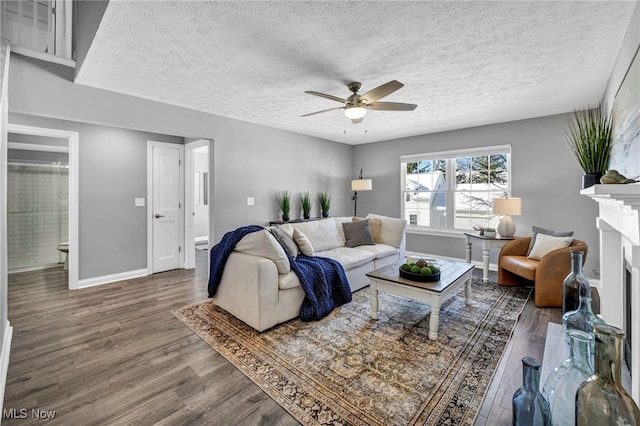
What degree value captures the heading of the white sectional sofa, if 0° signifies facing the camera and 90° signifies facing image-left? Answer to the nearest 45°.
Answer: approximately 315°

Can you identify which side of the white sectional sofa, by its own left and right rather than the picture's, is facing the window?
left

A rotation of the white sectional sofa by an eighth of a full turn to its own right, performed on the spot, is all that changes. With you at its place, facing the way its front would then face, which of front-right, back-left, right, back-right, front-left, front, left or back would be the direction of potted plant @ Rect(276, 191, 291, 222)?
back

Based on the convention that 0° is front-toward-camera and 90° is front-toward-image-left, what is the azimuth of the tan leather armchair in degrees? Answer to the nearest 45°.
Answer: approximately 45°

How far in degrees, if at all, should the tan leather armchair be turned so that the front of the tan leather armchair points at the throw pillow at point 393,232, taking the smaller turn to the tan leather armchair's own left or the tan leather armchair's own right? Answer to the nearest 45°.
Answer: approximately 45° to the tan leather armchair's own right

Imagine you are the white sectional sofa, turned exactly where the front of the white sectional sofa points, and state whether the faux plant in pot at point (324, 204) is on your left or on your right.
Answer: on your left

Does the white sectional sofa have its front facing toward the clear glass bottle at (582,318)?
yes

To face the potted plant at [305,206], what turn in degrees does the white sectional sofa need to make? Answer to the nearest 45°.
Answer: approximately 135° to its left

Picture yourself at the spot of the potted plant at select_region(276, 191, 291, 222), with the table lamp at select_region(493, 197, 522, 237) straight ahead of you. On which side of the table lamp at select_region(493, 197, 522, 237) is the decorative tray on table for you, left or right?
right

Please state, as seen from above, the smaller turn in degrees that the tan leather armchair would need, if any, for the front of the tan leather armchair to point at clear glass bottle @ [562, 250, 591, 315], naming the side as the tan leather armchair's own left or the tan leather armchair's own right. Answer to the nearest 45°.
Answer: approximately 45° to the tan leather armchair's own left
